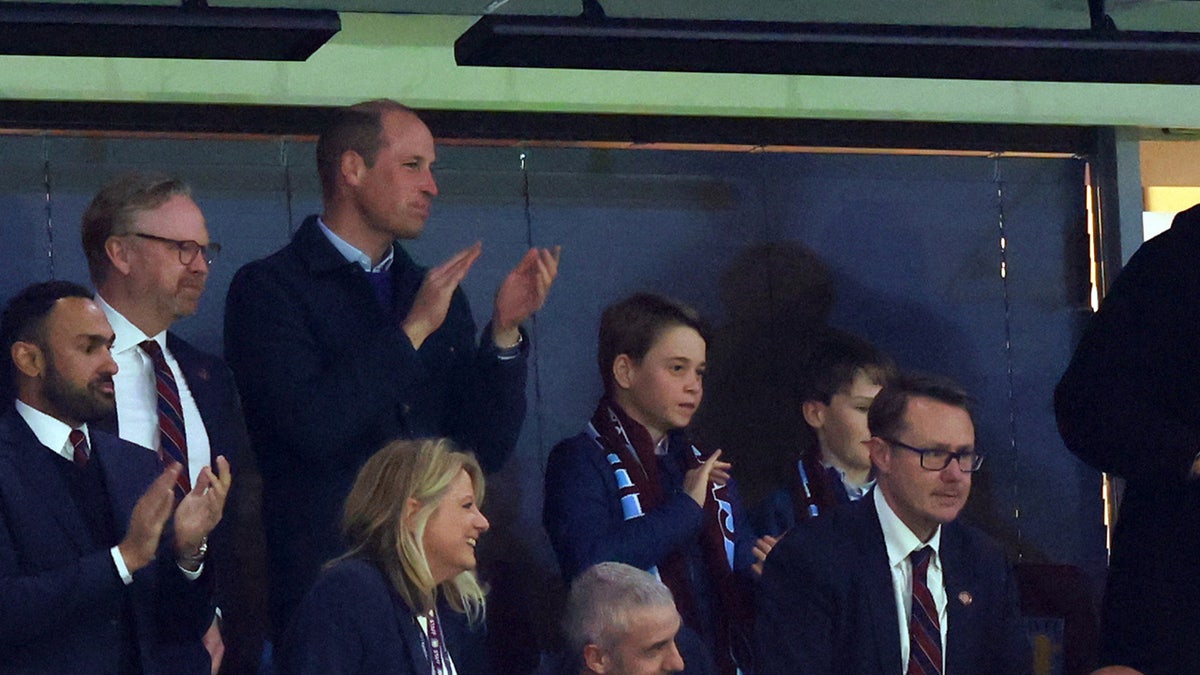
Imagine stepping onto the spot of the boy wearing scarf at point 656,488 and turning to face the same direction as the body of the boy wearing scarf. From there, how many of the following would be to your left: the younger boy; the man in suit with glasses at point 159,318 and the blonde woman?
1

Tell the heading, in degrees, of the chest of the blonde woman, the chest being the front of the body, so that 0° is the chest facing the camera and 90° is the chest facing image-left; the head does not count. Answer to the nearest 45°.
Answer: approximately 315°

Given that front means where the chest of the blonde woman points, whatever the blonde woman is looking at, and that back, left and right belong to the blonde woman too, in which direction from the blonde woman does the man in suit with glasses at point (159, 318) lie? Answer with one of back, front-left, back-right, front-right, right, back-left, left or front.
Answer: back

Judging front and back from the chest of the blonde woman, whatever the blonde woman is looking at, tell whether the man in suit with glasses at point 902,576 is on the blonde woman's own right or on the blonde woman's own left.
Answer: on the blonde woman's own left

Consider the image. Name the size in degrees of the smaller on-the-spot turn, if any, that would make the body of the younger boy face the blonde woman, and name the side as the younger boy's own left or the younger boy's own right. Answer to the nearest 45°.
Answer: approximately 90° to the younger boy's own right

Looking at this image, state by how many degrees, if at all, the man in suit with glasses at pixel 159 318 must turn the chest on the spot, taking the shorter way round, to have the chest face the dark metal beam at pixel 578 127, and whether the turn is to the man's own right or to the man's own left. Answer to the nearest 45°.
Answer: approximately 90° to the man's own left

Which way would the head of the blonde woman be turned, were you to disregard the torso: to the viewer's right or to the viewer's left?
to the viewer's right

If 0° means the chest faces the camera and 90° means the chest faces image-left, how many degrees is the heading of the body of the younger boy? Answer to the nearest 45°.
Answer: approximately 315°
